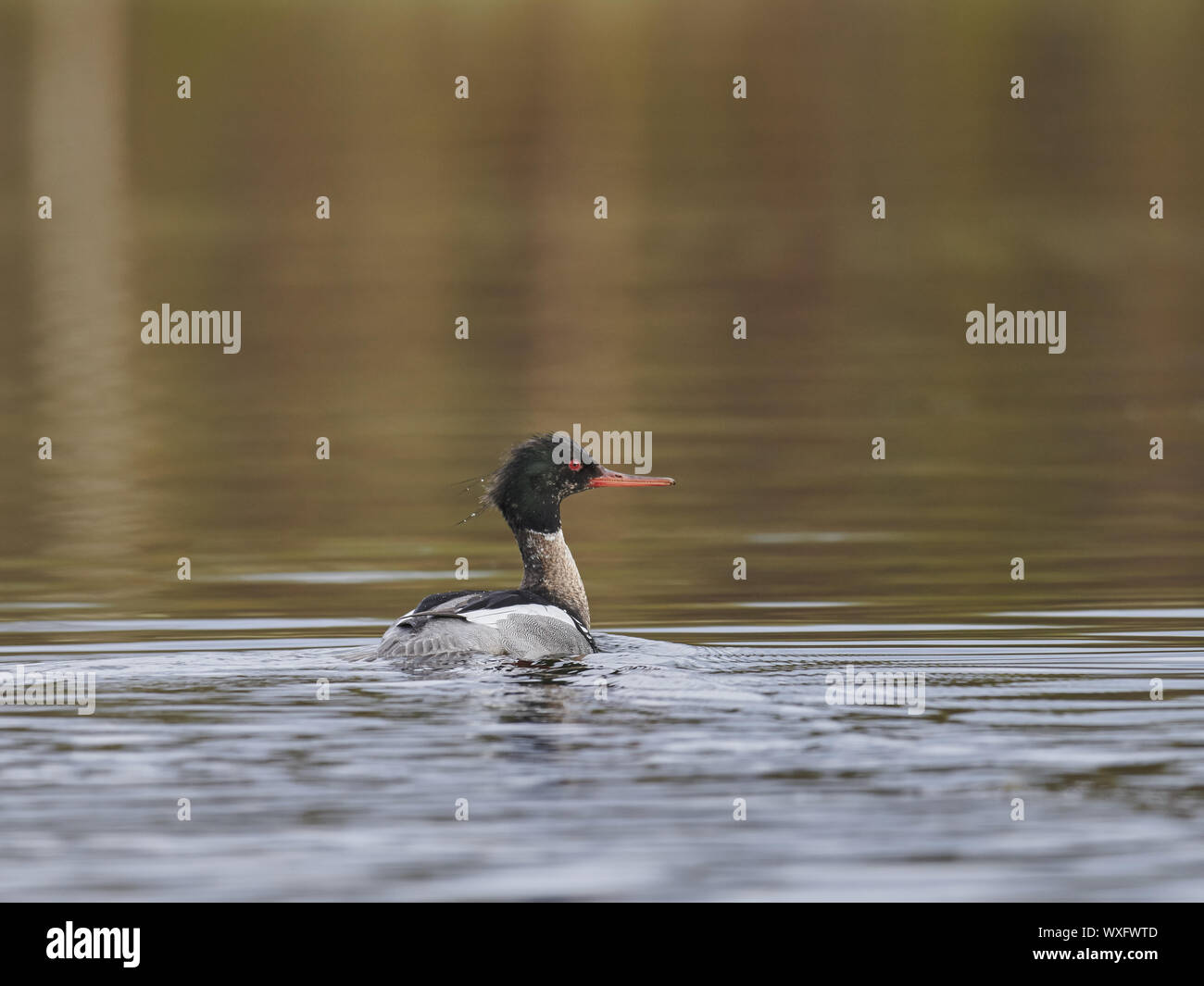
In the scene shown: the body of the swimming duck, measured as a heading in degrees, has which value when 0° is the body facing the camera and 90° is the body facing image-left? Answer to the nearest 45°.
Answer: approximately 270°
